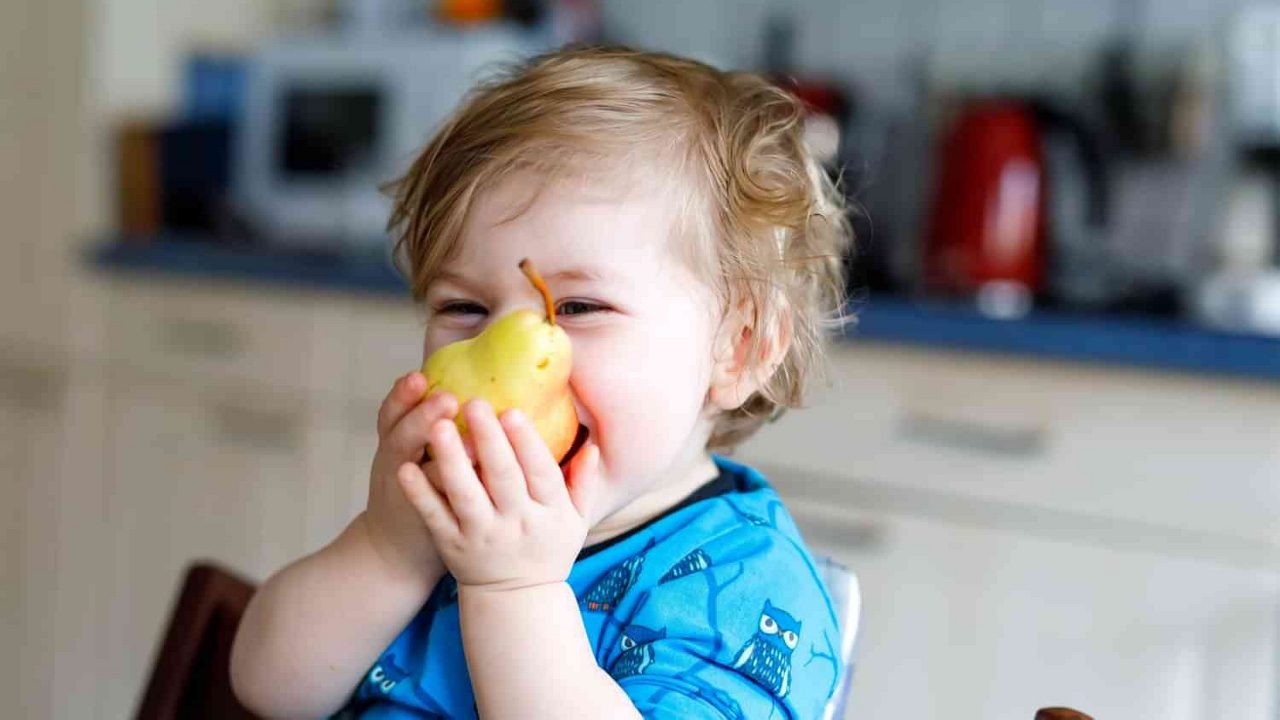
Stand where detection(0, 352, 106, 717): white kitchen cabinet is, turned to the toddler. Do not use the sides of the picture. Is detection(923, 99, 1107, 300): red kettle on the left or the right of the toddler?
left

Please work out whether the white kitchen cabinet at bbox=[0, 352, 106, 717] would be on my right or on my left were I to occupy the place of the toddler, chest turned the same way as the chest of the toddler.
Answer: on my right

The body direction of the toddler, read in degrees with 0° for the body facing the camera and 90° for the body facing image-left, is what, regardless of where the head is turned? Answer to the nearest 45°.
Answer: approximately 45°

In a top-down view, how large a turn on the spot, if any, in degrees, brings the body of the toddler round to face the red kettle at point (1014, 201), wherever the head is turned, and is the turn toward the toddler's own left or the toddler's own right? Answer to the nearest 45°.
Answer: approximately 180°

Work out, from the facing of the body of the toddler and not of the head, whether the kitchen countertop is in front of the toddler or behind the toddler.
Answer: behind

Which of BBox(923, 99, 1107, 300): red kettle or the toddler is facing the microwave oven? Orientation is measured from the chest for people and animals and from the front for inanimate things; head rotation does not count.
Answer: the red kettle

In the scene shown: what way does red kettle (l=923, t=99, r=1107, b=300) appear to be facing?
to the viewer's left

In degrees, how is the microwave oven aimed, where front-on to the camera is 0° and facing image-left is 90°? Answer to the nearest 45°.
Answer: approximately 0°

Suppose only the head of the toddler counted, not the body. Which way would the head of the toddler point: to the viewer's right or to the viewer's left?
to the viewer's left

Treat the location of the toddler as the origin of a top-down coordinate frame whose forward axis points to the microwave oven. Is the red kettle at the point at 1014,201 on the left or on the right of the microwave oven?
right

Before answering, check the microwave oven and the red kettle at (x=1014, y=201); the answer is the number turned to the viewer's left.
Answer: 1
